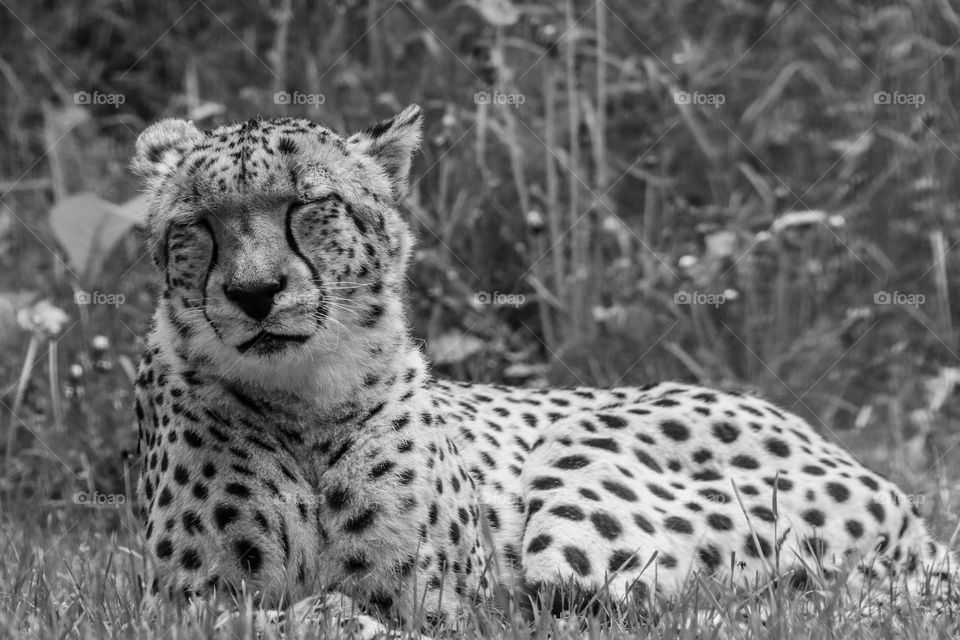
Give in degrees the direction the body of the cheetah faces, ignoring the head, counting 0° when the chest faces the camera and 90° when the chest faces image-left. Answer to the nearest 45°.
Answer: approximately 45°

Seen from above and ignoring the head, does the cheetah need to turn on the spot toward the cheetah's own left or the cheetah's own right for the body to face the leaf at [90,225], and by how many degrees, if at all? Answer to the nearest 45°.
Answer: approximately 90° to the cheetah's own right

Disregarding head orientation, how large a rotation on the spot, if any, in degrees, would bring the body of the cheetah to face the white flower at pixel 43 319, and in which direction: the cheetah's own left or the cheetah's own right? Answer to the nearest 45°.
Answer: approximately 90° to the cheetah's own right

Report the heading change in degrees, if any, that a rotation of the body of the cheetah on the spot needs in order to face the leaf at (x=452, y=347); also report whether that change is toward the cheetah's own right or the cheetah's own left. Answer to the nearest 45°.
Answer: approximately 135° to the cheetah's own right
